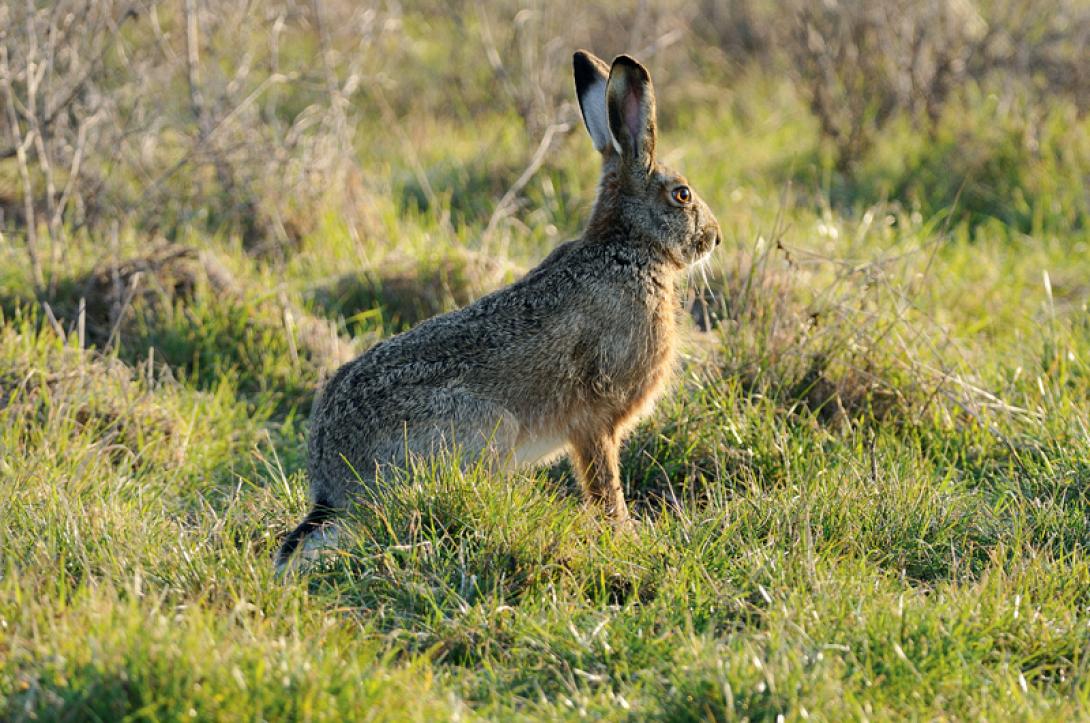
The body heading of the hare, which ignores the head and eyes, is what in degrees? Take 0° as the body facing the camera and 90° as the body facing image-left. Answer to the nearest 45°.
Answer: approximately 270°
